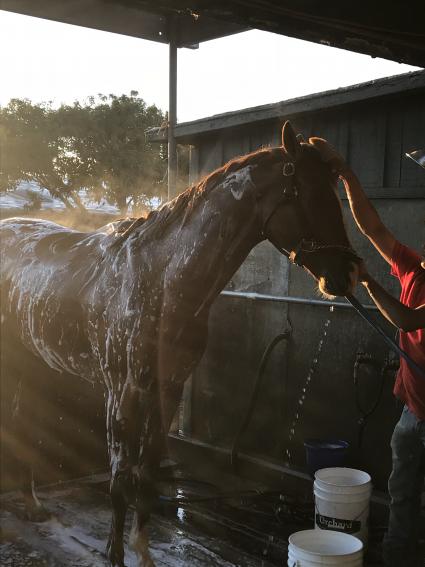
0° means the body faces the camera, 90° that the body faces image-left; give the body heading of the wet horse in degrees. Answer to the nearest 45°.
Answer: approximately 315°

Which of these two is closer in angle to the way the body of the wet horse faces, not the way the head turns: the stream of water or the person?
the person

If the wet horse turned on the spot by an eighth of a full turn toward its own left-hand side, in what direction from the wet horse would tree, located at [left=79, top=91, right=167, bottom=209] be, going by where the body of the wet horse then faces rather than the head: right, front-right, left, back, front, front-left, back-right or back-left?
left

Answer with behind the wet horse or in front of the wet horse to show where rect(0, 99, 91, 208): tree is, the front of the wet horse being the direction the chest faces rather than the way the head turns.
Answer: behind
